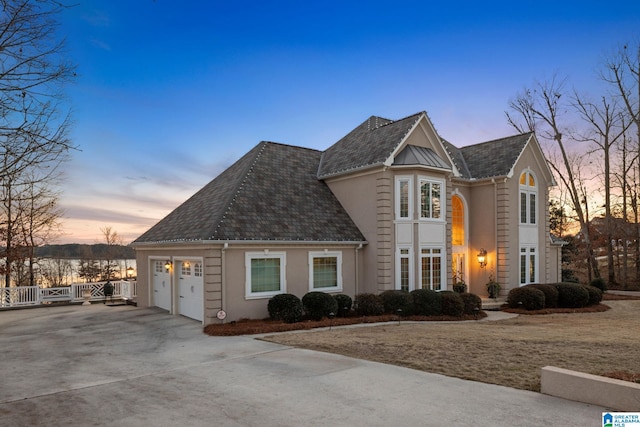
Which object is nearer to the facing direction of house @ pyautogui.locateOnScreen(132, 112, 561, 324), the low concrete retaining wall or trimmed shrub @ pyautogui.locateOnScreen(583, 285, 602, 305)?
the low concrete retaining wall

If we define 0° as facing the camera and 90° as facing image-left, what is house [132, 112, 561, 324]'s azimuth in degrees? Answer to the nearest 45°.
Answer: approximately 315°

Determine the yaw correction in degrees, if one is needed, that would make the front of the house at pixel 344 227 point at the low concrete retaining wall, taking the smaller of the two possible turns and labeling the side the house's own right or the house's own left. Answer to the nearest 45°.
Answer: approximately 45° to the house's own right

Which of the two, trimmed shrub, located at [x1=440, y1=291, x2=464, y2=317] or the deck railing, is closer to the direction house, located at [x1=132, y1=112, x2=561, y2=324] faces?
the trimmed shrub

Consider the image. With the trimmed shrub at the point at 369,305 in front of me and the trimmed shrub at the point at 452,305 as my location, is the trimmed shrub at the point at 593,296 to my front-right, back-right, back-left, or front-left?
back-right

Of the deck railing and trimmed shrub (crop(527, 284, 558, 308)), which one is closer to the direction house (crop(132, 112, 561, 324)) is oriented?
the trimmed shrub

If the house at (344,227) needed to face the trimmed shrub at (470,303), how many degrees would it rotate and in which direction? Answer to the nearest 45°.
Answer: approximately 45° to its left
